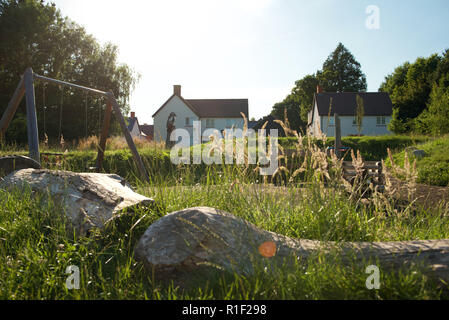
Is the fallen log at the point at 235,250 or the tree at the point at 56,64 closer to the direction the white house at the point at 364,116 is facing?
the fallen log

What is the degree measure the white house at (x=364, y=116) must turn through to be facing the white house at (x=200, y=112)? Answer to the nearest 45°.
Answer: approximately 90° to its right

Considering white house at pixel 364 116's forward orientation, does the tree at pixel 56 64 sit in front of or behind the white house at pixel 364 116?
in front

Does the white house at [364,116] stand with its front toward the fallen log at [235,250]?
yes

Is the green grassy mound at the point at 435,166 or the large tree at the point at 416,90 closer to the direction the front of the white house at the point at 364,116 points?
the green grassy mound

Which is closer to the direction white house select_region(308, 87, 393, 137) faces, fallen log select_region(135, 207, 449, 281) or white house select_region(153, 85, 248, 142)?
the fallen log

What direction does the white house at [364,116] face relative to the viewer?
toward the camera

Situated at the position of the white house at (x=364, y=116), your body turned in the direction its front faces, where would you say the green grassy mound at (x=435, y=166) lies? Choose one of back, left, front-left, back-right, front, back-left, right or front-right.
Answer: front
